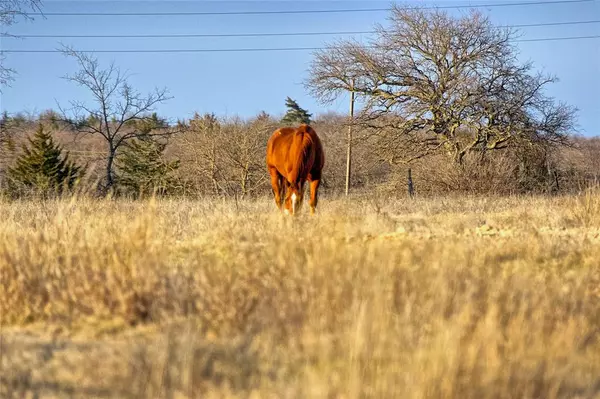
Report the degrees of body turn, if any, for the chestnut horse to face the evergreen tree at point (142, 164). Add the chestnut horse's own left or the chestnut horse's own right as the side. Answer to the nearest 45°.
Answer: approximately 180°

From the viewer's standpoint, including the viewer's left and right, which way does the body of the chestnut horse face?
facing the viewer

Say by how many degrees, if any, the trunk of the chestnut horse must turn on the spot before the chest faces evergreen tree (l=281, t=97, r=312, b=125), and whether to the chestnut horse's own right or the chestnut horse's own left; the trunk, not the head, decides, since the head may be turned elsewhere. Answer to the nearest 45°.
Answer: approximately 180°

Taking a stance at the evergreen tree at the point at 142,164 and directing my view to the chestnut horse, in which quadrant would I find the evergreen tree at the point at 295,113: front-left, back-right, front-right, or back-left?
back-left

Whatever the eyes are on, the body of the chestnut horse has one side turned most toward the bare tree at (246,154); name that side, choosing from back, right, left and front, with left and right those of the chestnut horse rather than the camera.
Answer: back

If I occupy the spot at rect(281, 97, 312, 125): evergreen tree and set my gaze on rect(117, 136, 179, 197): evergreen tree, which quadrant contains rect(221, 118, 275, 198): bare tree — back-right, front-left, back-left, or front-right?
front-left
